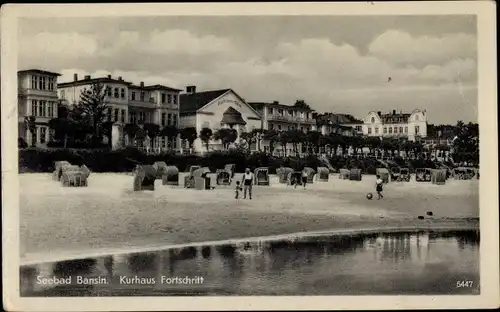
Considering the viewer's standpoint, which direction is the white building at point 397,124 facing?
facing the viewer
